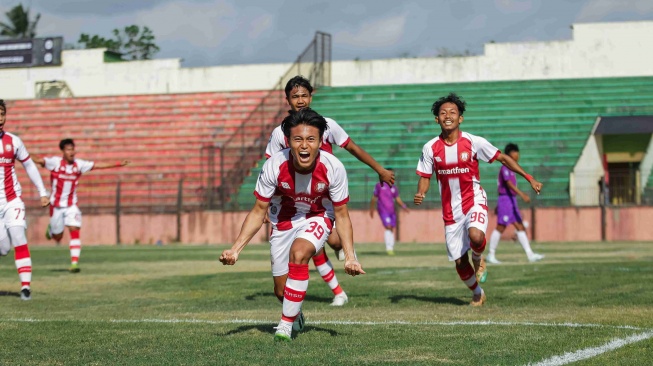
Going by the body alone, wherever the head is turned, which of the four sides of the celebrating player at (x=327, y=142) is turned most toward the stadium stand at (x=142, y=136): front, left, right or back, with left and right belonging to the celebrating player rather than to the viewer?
back

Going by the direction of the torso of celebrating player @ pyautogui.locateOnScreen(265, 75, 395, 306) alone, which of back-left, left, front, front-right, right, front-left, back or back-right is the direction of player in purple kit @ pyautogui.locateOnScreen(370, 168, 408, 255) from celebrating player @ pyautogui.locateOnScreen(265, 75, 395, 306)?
back

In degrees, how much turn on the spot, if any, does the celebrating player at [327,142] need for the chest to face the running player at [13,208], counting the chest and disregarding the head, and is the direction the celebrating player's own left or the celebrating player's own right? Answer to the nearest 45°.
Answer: approximately 135° to the celebrating player's own right

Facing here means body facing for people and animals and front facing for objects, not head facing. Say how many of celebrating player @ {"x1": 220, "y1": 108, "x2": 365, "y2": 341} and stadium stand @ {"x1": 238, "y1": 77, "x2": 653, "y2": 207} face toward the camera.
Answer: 2

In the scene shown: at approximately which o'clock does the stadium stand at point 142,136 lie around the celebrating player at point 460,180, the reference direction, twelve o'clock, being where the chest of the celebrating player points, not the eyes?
The stadium stand is roughly at 5 o'clock from the celebrating player.

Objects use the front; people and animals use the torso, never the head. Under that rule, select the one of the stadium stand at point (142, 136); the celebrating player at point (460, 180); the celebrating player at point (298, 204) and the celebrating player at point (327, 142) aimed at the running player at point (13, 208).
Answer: the stadium stand
